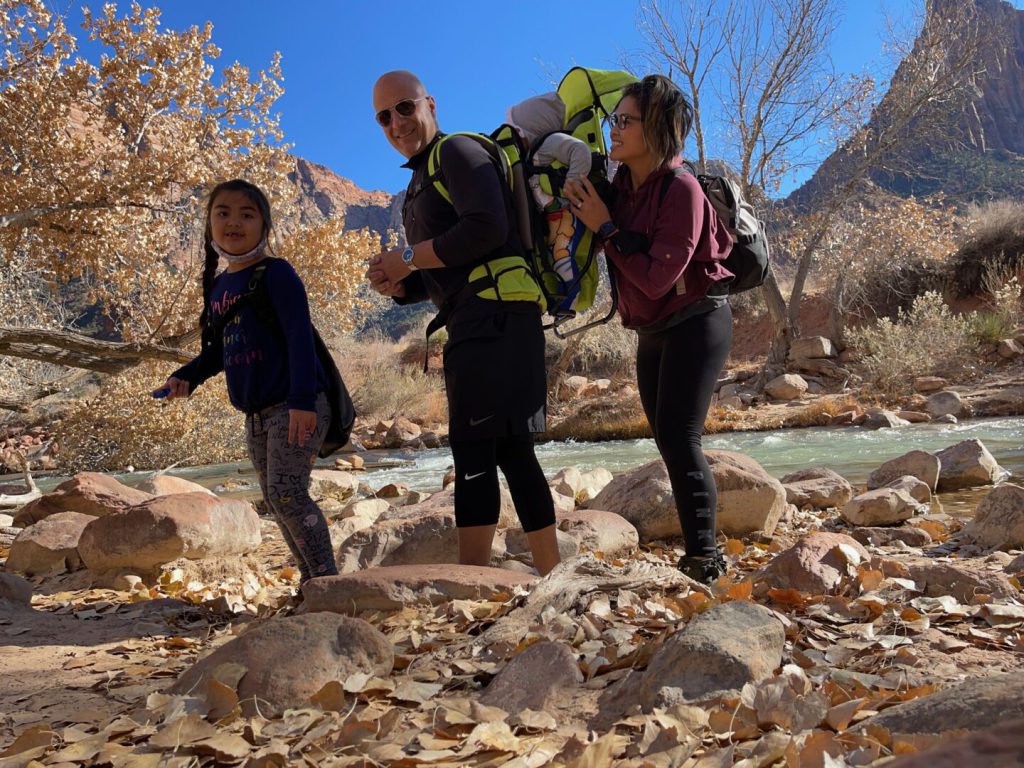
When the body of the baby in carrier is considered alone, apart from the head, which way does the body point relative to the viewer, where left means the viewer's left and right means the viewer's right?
facing to the left of the viewer

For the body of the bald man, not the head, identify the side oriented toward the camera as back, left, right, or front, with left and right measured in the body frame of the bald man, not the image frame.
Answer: left

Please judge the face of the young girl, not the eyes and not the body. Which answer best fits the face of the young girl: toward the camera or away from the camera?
toward the camera

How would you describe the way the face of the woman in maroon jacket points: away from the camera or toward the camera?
toward the camera

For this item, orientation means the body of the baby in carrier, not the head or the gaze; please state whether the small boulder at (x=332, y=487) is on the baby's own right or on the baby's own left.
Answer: on the baby's own right

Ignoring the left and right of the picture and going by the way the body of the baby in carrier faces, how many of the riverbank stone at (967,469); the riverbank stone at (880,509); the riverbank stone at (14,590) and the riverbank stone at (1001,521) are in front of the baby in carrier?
1

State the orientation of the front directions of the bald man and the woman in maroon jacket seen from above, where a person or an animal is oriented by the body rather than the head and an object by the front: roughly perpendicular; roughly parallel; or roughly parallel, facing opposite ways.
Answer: roughly parallel

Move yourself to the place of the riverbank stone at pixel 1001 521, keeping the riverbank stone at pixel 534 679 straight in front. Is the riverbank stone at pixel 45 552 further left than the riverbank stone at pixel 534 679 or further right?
right

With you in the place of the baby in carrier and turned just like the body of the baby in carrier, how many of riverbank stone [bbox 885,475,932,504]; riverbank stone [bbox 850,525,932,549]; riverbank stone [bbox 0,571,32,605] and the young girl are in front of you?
2

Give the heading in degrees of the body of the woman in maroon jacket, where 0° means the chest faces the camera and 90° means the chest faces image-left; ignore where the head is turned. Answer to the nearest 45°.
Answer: approximately 90°

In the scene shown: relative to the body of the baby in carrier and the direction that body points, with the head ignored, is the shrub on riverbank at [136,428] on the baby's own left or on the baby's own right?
on the baby's own right

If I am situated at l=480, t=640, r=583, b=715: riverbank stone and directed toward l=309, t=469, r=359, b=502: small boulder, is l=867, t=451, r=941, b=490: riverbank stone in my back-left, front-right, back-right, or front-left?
front-right

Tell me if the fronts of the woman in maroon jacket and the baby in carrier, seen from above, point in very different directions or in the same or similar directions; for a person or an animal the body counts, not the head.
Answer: same or similar directions

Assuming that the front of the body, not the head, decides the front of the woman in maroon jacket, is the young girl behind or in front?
in front
